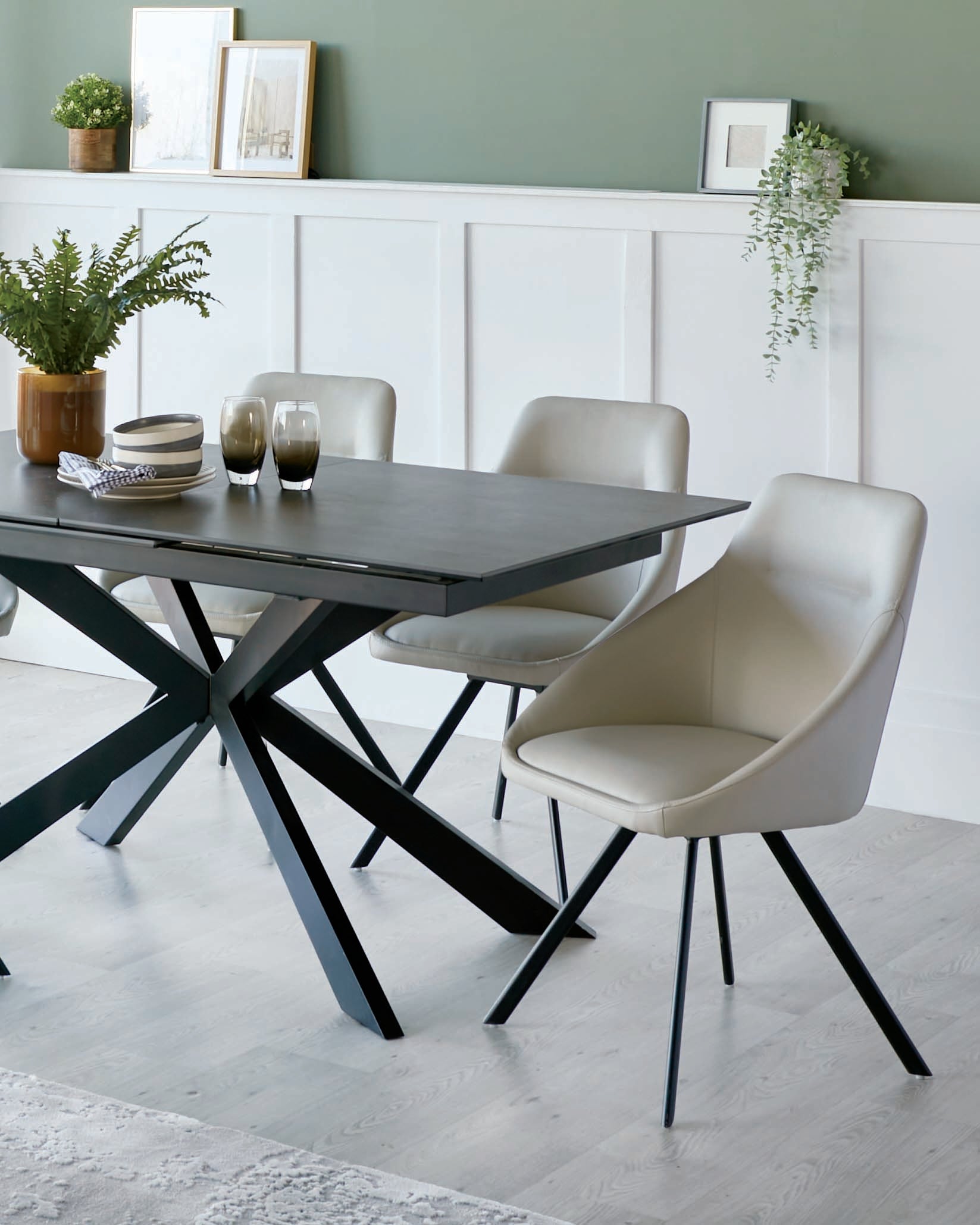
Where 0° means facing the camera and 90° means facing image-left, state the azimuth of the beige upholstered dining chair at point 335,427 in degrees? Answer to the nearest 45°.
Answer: approximately 45°

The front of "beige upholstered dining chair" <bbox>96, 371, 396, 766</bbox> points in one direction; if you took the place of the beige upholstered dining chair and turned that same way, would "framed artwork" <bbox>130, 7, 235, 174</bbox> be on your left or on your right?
on your right

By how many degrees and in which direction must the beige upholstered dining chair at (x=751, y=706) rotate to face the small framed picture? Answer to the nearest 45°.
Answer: approximately 135° to its right

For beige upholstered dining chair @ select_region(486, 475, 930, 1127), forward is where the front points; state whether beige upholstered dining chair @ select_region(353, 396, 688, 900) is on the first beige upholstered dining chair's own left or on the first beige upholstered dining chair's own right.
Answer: on the first beige upholstered dining chair's own right

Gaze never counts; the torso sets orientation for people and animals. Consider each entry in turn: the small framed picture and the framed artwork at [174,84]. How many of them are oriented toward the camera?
2
